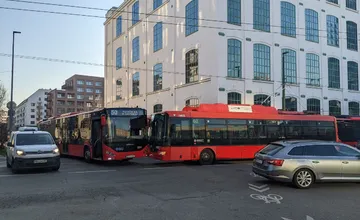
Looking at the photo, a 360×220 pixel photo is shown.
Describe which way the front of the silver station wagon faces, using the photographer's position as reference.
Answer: facing away from the viewer and to the right of the viewer

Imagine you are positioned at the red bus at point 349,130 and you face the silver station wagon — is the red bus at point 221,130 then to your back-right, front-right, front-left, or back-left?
front-right

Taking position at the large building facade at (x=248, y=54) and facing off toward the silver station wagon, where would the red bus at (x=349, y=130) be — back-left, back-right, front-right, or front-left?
front-left

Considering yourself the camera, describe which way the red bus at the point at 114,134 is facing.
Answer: facing the viewer and to the right of the viewer

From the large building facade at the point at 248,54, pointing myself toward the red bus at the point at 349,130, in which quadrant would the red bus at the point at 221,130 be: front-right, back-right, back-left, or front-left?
front-right

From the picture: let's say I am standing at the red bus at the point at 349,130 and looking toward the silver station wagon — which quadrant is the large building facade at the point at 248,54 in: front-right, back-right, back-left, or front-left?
back-right

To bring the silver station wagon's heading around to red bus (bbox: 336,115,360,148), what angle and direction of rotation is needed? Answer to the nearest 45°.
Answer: approximately 45° to its left

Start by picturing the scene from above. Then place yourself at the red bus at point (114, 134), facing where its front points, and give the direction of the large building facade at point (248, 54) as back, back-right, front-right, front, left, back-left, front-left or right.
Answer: left

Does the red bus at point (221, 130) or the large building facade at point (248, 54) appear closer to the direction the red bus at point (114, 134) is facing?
the red bus

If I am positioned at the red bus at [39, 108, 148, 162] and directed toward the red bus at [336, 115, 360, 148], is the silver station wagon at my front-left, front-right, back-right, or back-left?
front-right

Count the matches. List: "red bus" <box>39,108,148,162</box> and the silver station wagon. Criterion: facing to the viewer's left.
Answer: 0

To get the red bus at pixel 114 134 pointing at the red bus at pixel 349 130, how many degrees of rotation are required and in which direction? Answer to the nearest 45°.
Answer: approximately 45° to its left

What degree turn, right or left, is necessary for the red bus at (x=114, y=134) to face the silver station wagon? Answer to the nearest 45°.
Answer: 0° — it already faces it

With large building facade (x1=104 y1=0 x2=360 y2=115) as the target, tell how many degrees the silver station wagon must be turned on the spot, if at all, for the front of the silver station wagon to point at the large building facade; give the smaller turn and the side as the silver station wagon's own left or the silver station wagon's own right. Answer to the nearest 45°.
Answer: approximately 45° to the silver station wagon's own left

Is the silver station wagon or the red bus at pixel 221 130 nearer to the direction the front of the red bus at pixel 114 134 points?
the silver station wagon
